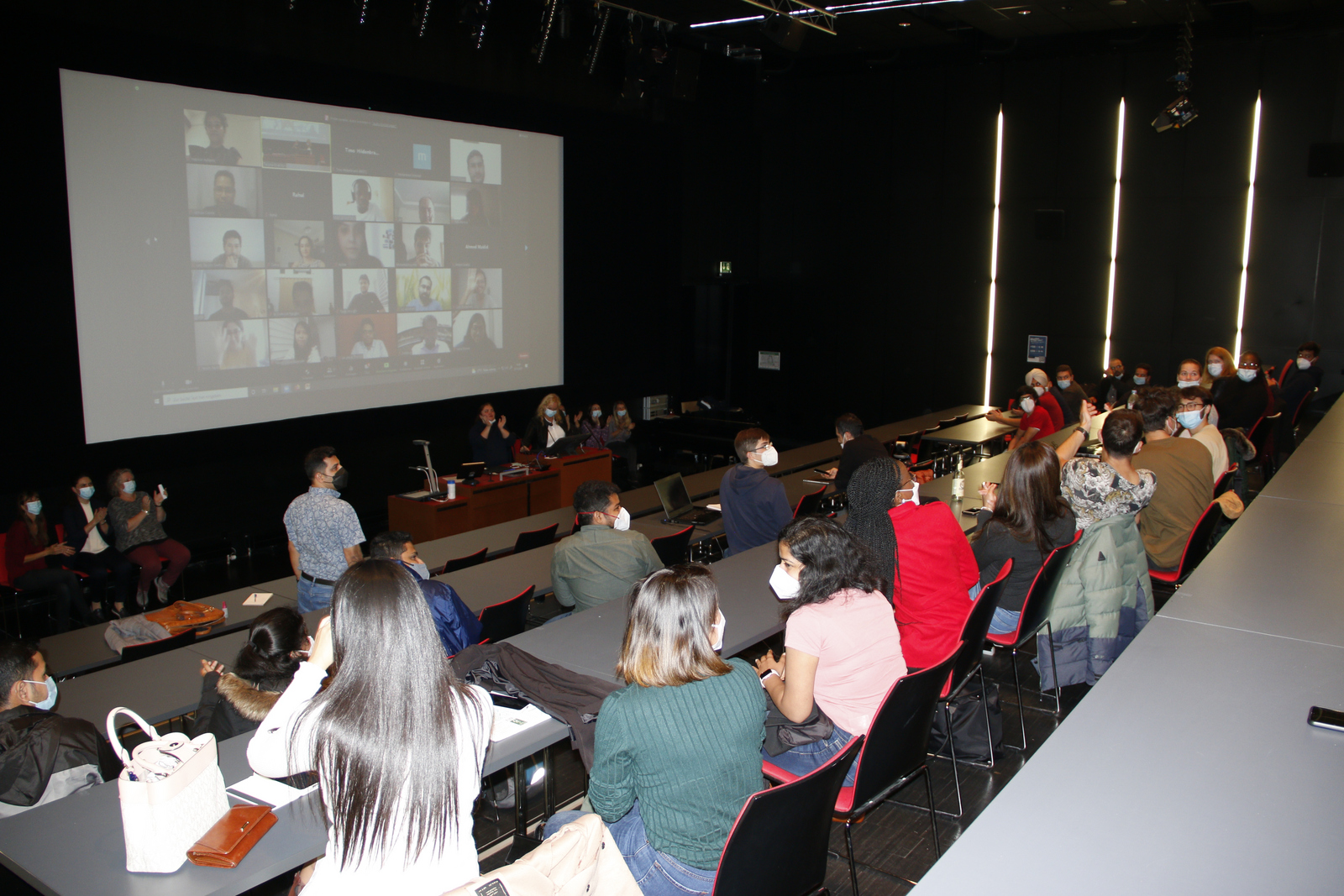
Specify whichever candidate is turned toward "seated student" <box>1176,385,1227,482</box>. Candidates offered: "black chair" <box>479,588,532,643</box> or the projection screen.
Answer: the projection screen

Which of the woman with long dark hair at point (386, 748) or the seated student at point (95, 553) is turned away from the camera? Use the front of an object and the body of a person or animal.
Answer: the woman with long dark hair

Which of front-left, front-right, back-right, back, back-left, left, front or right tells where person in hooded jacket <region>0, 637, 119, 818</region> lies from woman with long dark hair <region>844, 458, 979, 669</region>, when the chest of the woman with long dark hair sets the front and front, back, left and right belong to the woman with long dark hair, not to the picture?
left

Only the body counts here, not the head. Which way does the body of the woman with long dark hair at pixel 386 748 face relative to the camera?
away from the camera

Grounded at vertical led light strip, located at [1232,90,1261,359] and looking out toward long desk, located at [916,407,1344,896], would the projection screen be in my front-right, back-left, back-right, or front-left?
front-right

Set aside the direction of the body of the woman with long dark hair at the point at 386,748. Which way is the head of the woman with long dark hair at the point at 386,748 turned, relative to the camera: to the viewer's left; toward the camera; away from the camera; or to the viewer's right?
away from the camera

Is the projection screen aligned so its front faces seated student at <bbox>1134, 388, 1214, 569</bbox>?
yes

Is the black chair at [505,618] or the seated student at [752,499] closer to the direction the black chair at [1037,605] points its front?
the seated student

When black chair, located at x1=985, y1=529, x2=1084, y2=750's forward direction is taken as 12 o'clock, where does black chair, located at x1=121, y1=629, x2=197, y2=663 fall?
black chair, located at x1=121, y1=629, x2=197, y2=663 is roughly at 10 o'clock from black chair, located at x1=985, y1=529, x2=1084, y2=750.

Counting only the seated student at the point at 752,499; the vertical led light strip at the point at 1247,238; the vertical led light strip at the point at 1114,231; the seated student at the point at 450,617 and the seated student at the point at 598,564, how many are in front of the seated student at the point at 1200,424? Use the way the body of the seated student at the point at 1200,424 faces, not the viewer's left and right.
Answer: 3

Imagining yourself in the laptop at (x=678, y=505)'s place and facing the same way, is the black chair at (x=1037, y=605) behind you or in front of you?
in front

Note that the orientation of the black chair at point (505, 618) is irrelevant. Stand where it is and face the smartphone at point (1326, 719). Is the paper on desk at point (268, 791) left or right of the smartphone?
right

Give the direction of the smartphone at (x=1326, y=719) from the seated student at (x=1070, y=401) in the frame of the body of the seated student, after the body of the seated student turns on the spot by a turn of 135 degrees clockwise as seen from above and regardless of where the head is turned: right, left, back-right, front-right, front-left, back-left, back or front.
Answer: back
